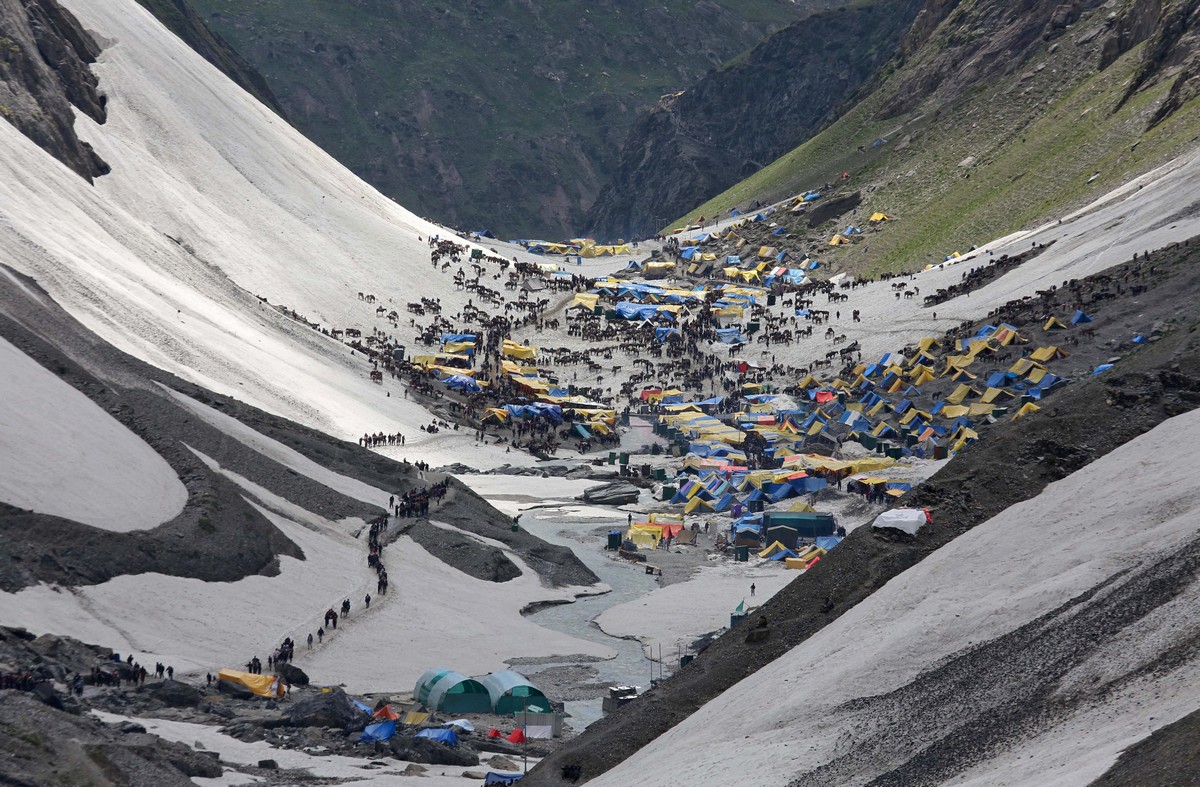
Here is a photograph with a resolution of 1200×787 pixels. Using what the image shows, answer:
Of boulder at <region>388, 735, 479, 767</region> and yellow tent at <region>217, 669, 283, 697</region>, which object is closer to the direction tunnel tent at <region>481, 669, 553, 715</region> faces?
the boulder

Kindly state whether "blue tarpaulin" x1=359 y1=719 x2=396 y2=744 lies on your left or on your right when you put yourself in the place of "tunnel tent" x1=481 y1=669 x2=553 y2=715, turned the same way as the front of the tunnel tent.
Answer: on your right

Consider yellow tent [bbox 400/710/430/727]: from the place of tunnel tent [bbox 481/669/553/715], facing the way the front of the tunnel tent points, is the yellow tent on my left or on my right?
on my right

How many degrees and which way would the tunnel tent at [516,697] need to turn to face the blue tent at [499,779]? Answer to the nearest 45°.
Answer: approximately 45° to its right

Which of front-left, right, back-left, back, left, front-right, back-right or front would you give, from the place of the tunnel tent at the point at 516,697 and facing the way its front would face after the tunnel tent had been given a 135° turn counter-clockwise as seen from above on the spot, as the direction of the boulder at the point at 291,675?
left

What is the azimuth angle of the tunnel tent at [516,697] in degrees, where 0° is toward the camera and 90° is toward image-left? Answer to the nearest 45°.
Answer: approximately 315°
